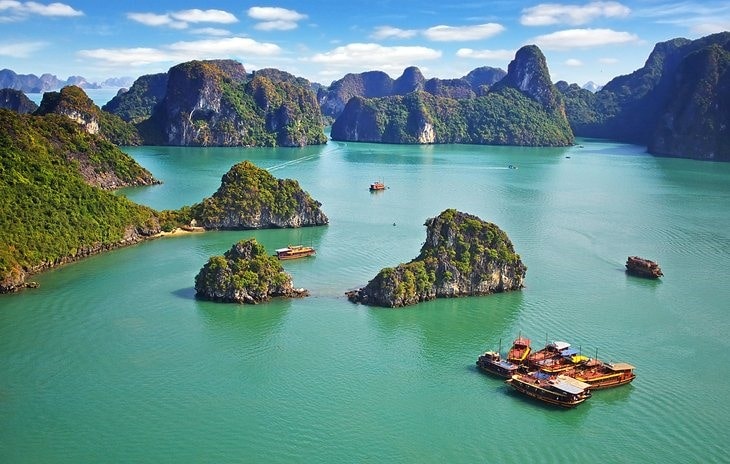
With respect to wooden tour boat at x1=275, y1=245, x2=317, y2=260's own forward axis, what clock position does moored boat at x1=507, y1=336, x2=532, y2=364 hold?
The moored boat is roughly at 2 o'clock from the wooden tour boat.

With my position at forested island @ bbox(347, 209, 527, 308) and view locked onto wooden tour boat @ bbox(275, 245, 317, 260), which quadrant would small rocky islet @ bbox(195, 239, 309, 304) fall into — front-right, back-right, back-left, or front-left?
front-left

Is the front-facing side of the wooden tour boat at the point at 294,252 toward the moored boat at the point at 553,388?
no

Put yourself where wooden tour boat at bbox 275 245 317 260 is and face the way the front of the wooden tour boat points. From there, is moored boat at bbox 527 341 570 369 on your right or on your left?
on your right

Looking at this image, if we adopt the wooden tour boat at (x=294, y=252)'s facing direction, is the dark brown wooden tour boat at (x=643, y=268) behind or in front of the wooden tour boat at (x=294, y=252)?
in front

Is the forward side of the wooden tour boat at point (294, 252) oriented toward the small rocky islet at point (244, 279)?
no

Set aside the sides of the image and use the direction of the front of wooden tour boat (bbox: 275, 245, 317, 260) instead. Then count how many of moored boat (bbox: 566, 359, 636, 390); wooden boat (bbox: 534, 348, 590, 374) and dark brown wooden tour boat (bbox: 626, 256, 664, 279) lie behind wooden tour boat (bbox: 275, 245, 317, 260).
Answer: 0

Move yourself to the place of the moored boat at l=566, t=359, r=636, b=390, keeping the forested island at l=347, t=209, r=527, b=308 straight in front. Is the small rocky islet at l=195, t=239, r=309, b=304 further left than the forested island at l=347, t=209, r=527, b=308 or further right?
left

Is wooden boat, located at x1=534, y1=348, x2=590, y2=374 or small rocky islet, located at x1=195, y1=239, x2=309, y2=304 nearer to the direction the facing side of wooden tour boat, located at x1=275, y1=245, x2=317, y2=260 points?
the wooden boat

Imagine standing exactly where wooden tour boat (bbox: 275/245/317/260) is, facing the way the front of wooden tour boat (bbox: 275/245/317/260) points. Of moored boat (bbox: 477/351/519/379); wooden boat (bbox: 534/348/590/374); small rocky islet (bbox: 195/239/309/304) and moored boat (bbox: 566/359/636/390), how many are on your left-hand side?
0

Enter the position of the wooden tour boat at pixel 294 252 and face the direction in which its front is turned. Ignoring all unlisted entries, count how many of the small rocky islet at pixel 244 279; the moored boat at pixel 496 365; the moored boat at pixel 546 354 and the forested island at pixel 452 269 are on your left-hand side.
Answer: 0

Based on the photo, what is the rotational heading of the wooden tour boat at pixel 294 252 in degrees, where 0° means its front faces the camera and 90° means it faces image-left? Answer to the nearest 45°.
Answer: approximately 270°

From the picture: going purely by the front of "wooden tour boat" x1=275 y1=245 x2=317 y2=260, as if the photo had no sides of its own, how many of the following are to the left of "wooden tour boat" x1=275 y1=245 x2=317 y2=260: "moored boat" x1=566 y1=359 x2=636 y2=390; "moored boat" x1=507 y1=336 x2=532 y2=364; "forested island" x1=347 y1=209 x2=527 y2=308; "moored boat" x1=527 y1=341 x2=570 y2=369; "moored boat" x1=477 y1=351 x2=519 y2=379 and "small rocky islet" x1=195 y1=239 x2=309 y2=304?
0

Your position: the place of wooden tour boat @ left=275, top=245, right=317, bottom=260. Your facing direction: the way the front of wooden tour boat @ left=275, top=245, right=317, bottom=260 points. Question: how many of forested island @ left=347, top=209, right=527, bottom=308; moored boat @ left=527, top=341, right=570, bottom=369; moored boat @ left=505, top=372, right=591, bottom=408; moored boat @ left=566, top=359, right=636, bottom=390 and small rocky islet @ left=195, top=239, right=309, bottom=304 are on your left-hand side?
0

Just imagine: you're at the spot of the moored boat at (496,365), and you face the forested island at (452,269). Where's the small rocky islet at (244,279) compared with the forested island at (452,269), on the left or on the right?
left

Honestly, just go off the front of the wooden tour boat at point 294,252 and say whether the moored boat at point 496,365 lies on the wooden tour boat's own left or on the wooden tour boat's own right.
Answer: on the wooden tour boat's own right

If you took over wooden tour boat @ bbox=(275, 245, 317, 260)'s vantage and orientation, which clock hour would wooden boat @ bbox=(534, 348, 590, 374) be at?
The wooden boat is roughly at 2 o'clock from the wooden tour boat.
